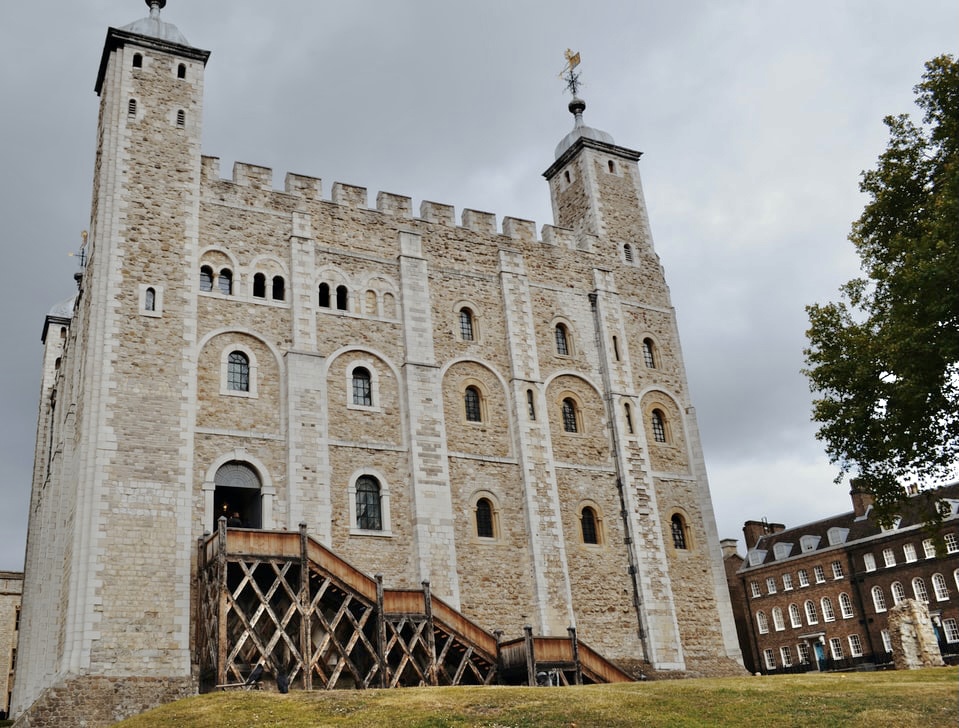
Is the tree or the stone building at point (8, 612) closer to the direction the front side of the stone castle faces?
the tree

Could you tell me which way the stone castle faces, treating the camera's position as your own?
facing the viewer

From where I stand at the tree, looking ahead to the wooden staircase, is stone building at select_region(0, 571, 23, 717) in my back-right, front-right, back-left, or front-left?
front-right

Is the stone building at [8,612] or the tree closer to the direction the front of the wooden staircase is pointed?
the tree

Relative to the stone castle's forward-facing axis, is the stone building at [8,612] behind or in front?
behind
